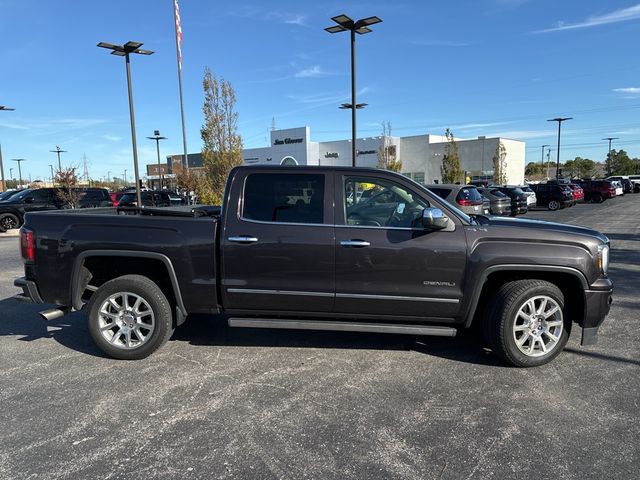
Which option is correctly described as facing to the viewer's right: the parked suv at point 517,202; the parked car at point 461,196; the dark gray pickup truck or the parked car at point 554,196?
the dark gray pickup truck

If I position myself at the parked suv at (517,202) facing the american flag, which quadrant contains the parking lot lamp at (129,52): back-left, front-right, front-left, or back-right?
front-left

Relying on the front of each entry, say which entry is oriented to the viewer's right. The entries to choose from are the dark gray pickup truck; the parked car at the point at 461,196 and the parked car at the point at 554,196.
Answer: the dark gray pickup truck

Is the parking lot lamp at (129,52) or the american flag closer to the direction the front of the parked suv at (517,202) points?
the american flag

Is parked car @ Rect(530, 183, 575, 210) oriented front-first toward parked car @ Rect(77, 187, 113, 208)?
no

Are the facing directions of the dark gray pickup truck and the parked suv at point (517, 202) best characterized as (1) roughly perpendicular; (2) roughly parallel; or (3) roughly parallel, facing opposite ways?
roughly perpendicular

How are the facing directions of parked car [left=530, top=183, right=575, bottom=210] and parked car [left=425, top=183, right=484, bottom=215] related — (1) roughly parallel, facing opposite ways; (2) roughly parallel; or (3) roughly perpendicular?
roughly parallel

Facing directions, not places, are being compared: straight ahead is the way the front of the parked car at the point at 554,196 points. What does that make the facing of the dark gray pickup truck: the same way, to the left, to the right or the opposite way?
to the right

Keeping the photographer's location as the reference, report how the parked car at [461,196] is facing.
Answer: facing away from the viewer and to the left of the viewer

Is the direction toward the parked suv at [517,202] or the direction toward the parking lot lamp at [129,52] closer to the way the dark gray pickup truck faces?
the parked suv

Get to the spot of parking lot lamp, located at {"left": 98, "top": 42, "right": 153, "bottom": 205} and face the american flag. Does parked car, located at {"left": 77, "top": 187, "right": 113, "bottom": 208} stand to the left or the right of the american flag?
left

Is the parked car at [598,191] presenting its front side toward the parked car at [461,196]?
no

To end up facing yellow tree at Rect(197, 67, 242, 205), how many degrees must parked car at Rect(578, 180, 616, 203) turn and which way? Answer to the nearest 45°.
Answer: approximately 90° to its left

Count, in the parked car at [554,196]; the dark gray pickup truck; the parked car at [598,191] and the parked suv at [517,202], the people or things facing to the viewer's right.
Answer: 1

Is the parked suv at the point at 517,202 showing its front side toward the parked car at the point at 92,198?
no

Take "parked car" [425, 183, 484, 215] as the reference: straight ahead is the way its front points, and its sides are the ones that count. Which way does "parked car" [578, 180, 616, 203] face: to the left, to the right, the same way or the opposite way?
the same way

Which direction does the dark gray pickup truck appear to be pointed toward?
to the viewer's right

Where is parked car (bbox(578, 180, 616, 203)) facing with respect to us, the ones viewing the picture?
facing away from the viewer and to the left of the viewer
